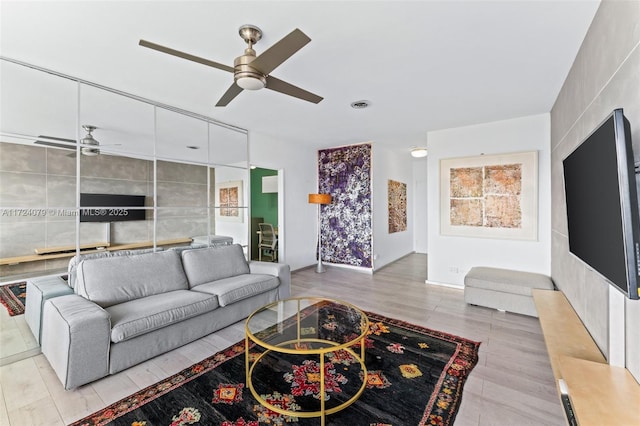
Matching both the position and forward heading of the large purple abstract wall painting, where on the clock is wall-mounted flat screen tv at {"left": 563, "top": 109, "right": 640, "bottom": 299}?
The wall-mounted flat screen tv is roughly at 10 o'clock from the large purple abstract wall painting.

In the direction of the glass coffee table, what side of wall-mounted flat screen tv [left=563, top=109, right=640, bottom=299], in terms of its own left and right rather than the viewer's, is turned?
front

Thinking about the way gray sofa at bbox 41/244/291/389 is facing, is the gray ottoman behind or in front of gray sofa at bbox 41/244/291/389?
in front

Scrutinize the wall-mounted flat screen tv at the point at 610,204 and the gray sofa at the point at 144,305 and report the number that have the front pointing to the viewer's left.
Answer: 1

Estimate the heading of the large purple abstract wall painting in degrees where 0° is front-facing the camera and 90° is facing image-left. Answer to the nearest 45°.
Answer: approximately 45°

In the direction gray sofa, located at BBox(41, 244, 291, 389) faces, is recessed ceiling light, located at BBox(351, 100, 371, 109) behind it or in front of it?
in front

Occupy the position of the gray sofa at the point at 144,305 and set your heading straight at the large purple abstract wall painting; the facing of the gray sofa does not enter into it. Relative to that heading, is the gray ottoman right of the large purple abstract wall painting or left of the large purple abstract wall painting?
right

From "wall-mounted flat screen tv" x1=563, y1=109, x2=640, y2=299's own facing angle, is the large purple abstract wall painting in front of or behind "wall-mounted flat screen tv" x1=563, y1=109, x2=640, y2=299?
in front

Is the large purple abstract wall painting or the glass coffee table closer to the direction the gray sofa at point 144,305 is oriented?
the glass coffee table

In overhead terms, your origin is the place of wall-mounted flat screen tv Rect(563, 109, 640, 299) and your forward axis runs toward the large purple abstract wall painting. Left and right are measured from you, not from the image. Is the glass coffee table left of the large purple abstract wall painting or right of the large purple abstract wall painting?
left

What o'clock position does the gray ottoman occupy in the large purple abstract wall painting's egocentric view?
The gray ottoman is roughly at 9 o'clock from the large purple abstract wall painting.

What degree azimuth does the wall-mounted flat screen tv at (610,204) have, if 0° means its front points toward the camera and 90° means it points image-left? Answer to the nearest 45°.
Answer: approximately 90°

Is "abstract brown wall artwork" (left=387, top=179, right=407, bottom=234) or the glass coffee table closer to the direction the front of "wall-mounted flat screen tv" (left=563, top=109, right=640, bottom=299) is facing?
the glass coffee table
